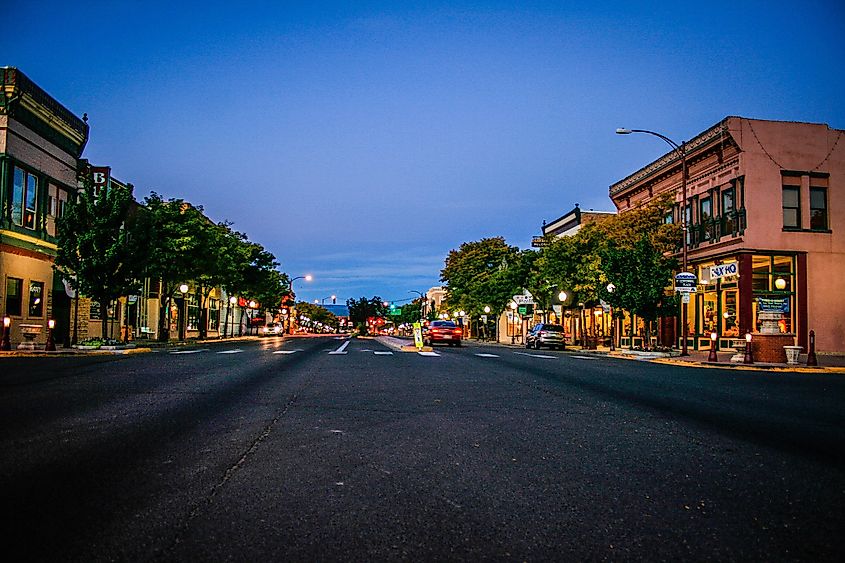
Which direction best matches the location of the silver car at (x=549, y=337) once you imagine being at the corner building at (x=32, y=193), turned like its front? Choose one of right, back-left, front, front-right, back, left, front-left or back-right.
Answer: front-left

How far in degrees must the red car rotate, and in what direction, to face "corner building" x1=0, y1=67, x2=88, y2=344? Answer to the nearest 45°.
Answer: approximately 135° to its left

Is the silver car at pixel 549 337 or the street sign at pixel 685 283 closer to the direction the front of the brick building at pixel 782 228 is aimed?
the street sign

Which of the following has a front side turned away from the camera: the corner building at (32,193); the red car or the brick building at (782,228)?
the red car

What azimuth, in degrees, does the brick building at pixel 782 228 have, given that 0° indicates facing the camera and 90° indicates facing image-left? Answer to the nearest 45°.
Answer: approximately 45°

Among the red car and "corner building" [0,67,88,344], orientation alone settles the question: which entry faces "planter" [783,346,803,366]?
the corner building

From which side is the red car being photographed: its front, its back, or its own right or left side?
back

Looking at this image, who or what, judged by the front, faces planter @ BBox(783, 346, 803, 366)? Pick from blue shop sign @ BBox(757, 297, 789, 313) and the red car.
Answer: the blue shop sign

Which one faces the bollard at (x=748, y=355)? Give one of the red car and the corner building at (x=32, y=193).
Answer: the corner building

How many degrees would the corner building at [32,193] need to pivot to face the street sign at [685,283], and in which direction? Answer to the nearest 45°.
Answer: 0° — it already faces it

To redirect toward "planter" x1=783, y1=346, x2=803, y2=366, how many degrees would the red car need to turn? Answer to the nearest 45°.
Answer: approximately 135° to its right

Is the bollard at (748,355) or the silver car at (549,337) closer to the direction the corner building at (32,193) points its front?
the bollard

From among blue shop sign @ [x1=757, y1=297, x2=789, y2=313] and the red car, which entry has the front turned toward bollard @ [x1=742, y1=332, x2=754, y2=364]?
the blue shop sign
